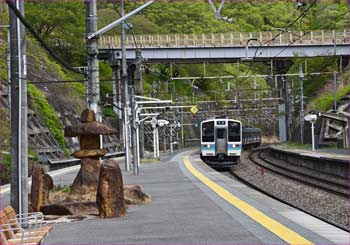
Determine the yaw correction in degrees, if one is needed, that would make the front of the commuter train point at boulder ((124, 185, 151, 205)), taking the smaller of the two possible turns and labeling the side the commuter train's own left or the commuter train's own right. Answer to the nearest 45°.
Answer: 0° — it already faces it

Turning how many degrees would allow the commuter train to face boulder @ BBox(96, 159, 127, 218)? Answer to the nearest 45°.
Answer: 0° — it already faces it

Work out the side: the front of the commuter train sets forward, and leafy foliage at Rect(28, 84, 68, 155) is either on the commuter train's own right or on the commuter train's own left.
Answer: on the commuter train's own right

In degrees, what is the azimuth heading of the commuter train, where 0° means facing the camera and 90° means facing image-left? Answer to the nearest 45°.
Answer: approximately 0°
